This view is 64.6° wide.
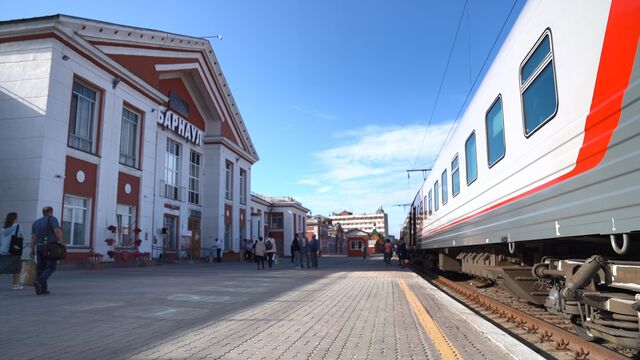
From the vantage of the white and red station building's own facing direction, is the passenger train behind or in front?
in front

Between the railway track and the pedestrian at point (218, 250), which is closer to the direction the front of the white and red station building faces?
the railway track

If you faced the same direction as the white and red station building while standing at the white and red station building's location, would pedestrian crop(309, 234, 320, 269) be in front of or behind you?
in front

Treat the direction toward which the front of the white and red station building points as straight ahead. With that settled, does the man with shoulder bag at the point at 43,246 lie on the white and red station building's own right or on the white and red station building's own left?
on the white and red station building's own right

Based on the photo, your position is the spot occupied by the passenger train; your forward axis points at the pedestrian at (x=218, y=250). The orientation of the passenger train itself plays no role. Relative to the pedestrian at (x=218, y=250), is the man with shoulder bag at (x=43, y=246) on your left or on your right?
left

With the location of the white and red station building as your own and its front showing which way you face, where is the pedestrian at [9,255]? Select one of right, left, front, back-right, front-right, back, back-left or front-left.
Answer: front-right

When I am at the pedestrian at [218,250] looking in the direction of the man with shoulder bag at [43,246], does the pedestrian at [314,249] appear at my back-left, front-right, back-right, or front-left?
front-left
